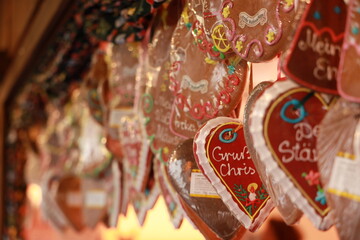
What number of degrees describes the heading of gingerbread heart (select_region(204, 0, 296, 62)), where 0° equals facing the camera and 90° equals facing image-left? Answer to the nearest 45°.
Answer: approximately 0°

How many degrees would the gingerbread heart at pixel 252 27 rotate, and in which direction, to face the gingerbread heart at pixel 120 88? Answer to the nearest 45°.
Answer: approximately 135° to its right

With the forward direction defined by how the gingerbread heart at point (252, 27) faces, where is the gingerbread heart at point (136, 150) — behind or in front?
behind

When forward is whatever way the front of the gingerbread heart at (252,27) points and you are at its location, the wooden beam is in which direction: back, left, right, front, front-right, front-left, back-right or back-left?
back-right
